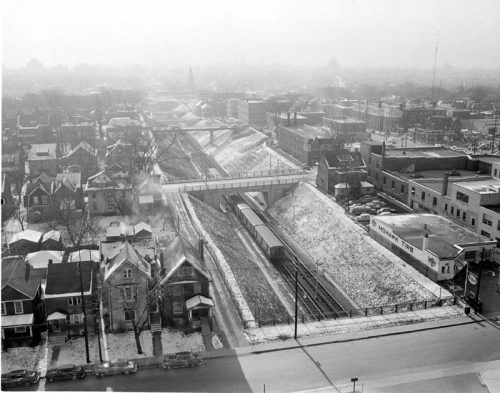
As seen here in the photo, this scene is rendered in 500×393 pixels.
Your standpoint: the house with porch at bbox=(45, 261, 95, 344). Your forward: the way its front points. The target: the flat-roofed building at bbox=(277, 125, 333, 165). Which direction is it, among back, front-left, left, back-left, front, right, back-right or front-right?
back-left

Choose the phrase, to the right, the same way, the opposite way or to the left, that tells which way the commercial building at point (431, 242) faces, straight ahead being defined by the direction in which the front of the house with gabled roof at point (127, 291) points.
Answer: the same way

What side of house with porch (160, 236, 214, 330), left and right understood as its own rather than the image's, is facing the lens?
front

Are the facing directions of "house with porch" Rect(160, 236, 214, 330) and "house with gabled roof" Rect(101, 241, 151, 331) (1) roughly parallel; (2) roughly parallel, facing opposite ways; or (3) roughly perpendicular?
roughly parallel

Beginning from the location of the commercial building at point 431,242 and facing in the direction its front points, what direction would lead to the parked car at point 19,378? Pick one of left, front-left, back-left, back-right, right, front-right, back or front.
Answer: right

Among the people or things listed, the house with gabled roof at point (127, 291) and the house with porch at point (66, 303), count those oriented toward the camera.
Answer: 2

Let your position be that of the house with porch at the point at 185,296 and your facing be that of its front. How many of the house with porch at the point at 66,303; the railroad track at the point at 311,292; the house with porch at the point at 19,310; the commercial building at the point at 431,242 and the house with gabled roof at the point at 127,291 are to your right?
3

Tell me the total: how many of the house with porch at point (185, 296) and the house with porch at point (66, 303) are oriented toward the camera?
2

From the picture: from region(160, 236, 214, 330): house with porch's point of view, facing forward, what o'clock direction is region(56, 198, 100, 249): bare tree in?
The bare tree is roughly at 5 o'clock from the house with porch.

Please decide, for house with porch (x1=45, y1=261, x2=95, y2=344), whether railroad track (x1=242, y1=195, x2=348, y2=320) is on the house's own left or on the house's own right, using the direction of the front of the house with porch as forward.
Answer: on the house's own left

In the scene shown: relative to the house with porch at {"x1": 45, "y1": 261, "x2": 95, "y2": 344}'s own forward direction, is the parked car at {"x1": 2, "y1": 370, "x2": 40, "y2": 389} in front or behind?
in front

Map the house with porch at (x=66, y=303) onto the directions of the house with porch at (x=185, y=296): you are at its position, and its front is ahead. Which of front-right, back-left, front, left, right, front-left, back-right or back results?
right

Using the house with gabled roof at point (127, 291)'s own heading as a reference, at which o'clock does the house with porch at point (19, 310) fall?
the house with porch at point (19, 310) is roughly at 3 o'clock from the house with gabled roof at point (127, 291).

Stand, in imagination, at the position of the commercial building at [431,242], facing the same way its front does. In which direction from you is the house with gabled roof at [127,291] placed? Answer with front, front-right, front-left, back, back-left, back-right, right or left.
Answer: right

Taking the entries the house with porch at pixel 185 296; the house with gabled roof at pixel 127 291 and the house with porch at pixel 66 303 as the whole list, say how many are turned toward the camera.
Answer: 3

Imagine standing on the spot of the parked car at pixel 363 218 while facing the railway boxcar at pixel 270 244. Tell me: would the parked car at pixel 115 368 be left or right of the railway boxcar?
left

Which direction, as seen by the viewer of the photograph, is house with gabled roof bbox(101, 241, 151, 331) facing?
facing the viewer

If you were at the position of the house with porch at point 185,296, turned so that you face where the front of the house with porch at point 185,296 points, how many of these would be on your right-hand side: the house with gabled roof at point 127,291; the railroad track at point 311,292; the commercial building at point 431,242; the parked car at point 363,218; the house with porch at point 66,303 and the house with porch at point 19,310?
3
